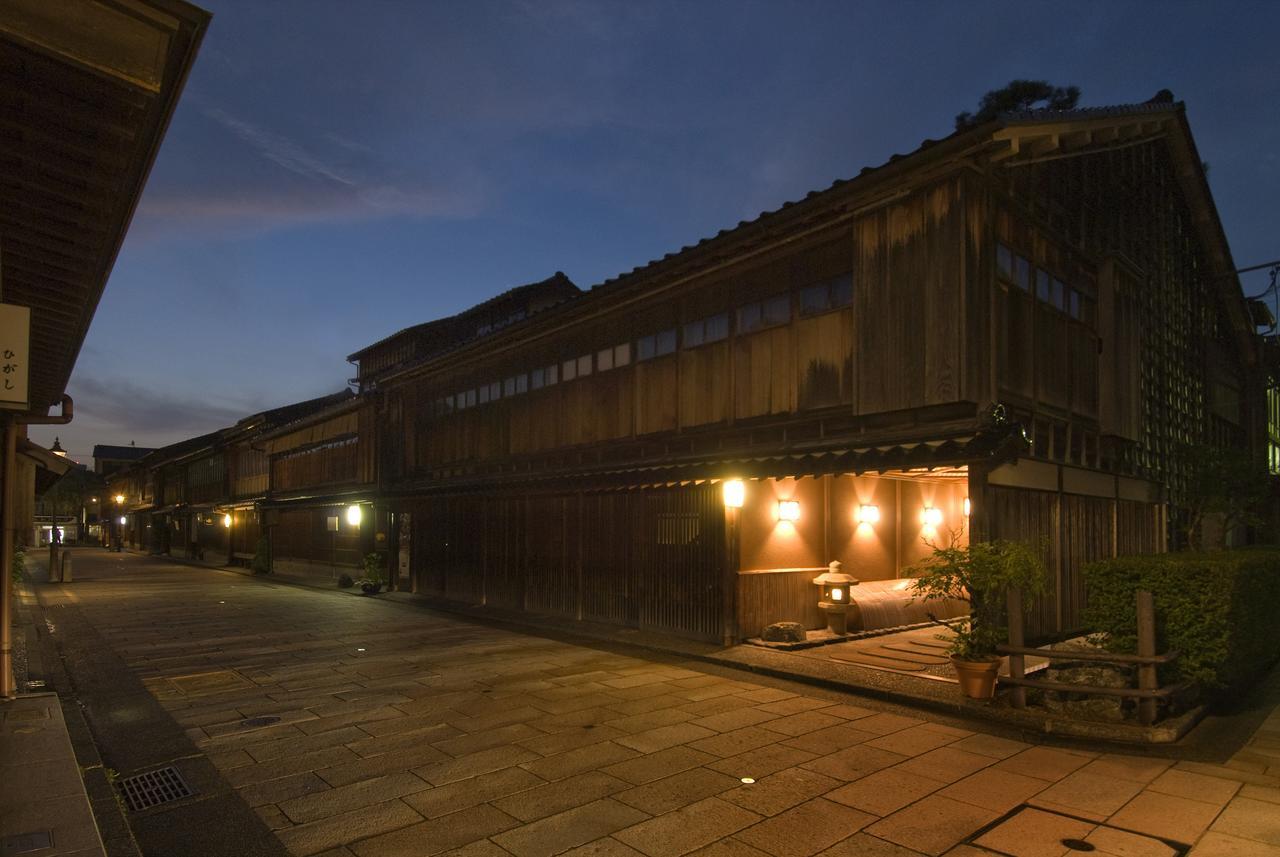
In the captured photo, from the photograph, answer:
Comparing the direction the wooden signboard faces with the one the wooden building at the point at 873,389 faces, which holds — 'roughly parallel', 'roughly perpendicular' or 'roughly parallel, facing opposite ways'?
roughly perpendicular

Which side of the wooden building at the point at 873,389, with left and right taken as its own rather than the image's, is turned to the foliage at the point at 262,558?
right

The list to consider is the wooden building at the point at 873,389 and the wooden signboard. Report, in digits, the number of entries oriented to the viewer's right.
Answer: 0

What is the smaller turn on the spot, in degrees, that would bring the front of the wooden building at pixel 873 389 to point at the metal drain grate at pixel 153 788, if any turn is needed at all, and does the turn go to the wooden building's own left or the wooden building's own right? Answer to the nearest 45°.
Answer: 0° — it already faces it

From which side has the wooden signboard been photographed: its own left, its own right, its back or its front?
front

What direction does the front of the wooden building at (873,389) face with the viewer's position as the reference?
facing the viewer and to the left of the viewer

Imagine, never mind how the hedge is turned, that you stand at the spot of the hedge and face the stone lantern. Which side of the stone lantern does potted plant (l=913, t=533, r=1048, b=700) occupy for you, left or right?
left
